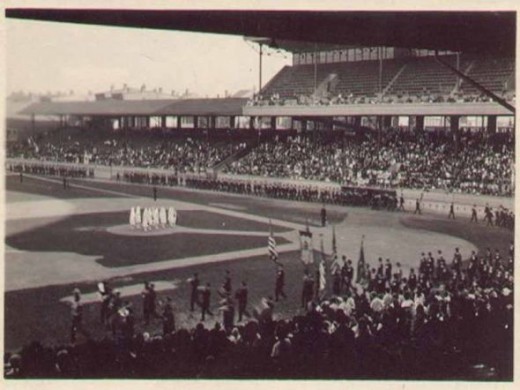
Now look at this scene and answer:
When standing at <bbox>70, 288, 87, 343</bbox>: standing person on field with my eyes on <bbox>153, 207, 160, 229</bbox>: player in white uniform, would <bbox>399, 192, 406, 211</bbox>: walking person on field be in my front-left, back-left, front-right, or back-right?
front-right

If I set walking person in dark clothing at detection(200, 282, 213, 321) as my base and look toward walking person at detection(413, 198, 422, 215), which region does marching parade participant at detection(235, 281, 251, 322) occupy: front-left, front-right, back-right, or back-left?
front-right

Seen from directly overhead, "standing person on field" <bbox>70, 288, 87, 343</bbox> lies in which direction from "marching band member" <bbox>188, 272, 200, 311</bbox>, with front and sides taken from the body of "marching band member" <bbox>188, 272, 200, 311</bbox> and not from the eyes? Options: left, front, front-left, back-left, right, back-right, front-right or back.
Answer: front-left
